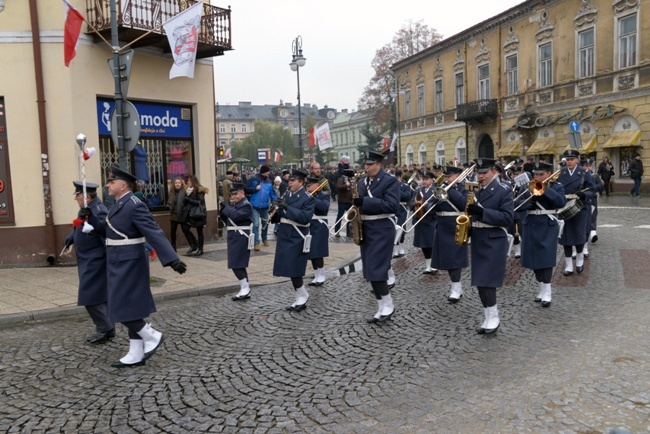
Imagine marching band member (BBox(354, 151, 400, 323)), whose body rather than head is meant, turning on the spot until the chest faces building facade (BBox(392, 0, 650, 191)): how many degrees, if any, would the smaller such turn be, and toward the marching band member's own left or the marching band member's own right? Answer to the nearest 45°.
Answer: approximately 135° to the marching band member's own right

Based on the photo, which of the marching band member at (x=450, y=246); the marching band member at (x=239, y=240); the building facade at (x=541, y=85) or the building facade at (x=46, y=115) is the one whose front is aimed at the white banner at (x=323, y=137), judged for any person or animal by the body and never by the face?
the building facade at (x=541, y=85)

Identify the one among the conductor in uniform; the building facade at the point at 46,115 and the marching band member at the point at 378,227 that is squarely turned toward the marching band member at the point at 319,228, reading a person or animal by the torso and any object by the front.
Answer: the building facade

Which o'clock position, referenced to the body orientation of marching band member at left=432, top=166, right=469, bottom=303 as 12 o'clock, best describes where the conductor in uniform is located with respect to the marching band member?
The conductor in uniform is roughly at 12 o'clock from the marching band member.

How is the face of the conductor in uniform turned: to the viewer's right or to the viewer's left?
to the viewer's left

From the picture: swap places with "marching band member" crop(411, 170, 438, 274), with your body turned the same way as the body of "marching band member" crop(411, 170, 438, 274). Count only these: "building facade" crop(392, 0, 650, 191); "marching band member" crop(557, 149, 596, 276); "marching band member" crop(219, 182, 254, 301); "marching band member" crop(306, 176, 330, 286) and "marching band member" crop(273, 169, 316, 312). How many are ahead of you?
3

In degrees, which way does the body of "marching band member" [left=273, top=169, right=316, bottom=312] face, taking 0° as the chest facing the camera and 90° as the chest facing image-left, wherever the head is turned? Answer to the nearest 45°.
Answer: approximately 45°

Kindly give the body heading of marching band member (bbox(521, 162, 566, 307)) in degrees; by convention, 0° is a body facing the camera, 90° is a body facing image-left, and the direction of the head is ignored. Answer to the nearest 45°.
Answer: approximately 45°

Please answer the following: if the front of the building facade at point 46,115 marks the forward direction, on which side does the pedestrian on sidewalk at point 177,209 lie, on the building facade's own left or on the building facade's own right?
on the building facade's own left

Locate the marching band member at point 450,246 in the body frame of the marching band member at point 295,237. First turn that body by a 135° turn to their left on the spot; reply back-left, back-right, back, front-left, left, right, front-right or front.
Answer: front

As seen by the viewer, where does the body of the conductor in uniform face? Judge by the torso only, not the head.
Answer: to the viewer's left

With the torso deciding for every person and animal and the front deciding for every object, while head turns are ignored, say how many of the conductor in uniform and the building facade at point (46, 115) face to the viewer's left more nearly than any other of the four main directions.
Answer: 1

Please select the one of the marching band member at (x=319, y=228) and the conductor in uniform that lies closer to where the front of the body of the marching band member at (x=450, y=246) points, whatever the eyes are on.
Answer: the conductor in uniform

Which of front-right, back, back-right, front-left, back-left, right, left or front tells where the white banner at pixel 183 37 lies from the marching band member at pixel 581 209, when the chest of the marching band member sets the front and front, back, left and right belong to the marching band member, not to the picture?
front-right

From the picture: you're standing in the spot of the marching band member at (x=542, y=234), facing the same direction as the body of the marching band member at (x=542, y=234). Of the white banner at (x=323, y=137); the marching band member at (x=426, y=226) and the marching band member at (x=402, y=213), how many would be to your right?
3

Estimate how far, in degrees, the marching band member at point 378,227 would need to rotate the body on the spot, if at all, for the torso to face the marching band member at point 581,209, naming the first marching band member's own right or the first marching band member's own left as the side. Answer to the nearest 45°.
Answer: approximately 180°

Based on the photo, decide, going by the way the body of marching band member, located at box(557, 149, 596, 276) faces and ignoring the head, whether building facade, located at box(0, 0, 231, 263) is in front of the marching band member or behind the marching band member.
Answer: in front
